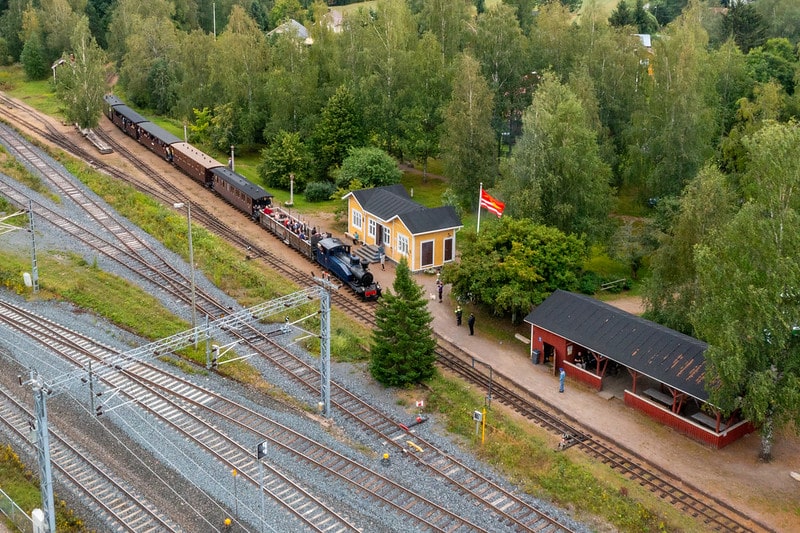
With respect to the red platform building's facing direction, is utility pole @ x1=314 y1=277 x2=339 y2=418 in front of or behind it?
in front

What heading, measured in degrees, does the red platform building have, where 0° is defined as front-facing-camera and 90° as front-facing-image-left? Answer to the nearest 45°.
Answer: approximately 45°

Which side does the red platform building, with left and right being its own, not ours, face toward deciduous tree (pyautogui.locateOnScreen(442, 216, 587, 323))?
right

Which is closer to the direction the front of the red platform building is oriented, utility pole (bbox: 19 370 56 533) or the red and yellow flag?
the utility pole

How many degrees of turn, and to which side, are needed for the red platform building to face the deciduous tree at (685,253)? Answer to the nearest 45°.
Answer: approximately 135° to its right

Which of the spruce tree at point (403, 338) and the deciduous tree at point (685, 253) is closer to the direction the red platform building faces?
the spruce tree

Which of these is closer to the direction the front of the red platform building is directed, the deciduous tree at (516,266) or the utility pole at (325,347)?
the utility pole

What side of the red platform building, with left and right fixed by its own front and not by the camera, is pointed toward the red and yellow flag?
right

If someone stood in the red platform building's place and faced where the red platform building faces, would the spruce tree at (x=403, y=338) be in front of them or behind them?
in front
